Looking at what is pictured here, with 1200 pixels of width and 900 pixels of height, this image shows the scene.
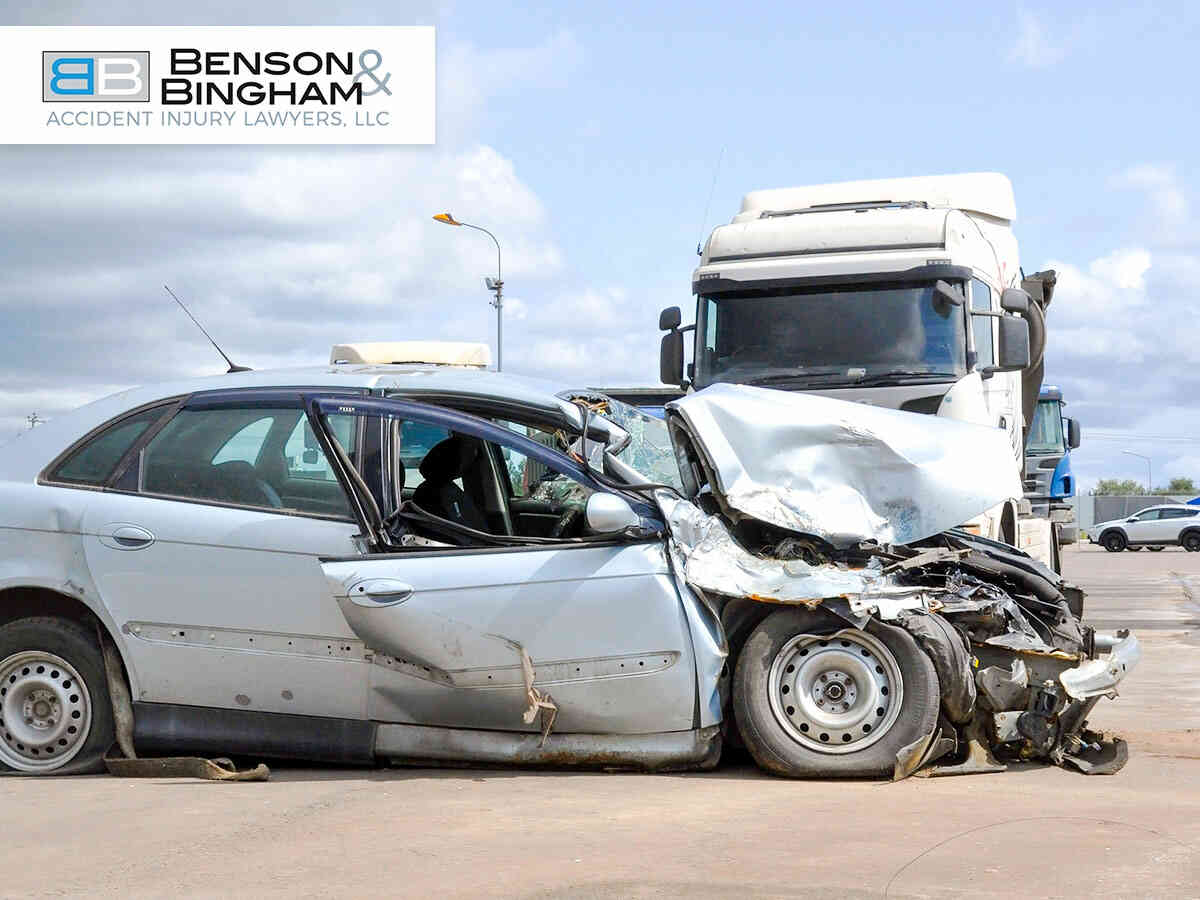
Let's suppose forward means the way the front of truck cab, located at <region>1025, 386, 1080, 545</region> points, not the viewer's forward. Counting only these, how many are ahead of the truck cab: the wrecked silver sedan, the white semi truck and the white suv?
2

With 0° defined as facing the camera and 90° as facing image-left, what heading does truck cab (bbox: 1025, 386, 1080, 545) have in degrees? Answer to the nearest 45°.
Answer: approximately 0°

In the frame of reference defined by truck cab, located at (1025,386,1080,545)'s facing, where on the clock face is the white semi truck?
The white semi truck is roughly at 12 o'clock from the truck cab.

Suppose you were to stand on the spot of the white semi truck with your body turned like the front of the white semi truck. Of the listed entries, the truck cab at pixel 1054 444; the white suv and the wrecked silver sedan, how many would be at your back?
2

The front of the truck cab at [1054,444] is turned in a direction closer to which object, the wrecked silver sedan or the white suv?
the wrecked silver sedan

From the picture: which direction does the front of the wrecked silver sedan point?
to the viewer's right

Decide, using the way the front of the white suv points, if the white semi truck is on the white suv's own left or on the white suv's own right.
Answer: on the white suv's own left

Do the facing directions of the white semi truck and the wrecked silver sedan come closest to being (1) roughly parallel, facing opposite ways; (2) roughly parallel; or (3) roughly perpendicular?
roughly perpendicular

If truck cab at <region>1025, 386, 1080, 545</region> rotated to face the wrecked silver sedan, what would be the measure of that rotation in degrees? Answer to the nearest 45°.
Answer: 0° — it already faces it
